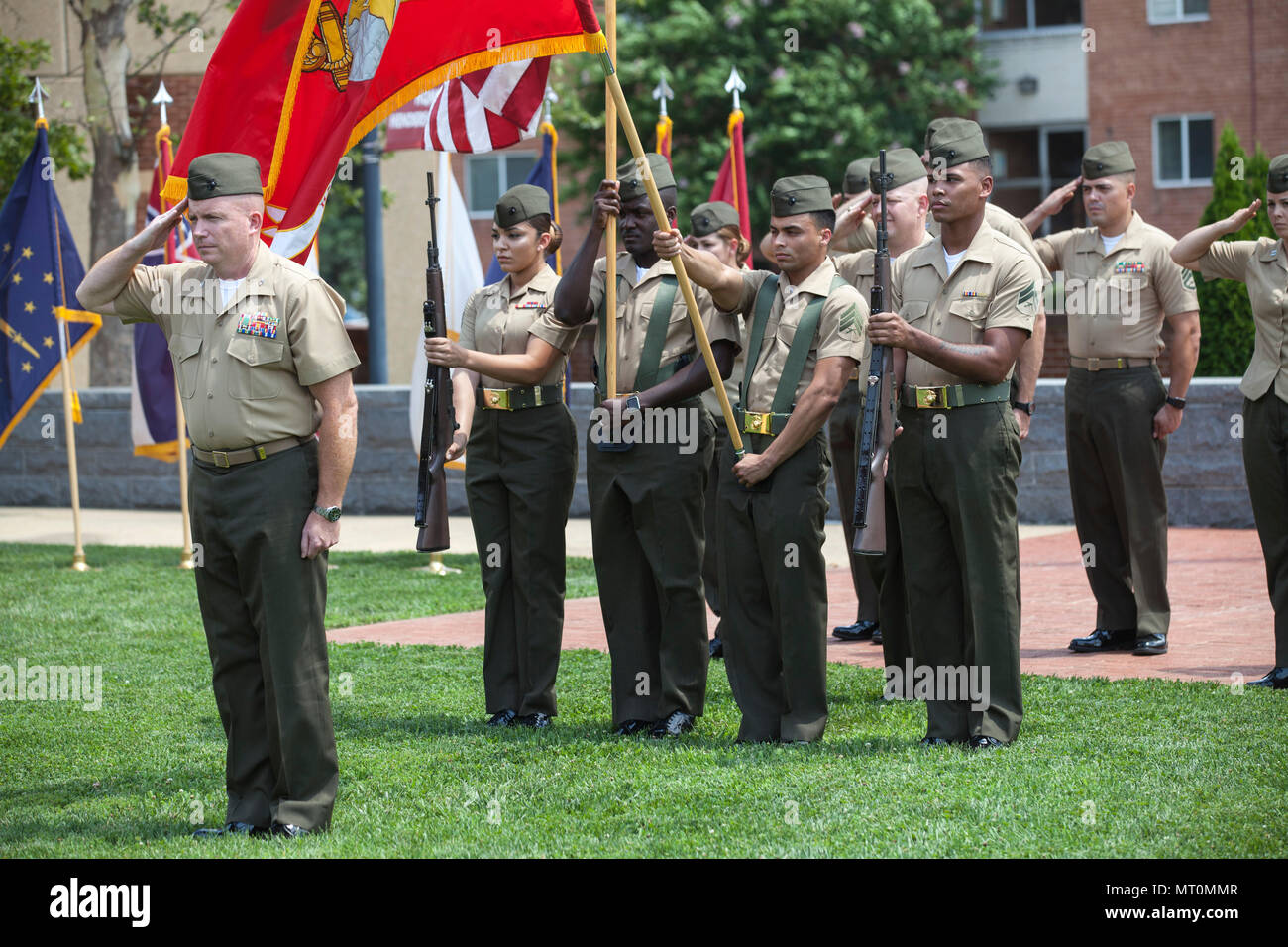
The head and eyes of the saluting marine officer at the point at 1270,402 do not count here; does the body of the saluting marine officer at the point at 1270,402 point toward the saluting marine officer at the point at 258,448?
yes

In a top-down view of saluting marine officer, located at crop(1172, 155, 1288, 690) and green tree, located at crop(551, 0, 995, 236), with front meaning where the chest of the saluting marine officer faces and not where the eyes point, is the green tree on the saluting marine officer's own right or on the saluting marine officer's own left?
on the saluting marine officer's own right

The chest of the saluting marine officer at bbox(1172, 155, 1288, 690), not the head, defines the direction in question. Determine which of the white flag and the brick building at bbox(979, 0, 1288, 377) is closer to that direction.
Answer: the white flag

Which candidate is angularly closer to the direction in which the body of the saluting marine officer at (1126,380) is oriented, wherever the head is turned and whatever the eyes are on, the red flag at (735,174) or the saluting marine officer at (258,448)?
the saluting marine officer

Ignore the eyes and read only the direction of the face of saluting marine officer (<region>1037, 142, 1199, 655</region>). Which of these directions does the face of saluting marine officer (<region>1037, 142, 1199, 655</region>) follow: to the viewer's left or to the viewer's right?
to the viewer's left

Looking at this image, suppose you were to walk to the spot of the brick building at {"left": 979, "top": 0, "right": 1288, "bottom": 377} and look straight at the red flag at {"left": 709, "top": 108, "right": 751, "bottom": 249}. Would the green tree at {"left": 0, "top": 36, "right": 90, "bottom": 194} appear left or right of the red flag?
right

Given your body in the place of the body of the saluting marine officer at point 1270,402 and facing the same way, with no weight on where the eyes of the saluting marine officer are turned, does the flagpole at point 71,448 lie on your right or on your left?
on your right

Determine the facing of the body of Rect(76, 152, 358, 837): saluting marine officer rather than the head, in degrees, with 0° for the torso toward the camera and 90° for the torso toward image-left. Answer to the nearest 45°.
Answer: approximately 45°

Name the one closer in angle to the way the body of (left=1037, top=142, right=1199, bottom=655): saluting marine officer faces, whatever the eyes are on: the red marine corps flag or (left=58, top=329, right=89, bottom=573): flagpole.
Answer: the red marine corps flag

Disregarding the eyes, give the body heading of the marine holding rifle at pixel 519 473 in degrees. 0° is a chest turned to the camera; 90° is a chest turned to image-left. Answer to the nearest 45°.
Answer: approximately 45°
